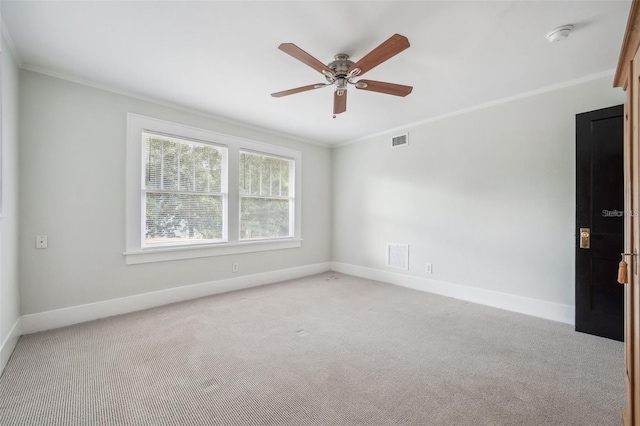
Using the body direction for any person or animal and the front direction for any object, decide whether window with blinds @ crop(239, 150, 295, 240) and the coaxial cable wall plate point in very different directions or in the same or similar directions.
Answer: same or similar directions

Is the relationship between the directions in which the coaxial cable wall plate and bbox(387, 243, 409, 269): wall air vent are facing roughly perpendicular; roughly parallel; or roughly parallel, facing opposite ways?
roughly perpendicular

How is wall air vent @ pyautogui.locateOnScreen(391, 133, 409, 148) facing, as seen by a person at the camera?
facing the viewer and to the left of the viewer

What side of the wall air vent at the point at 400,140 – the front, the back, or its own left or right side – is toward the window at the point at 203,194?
front

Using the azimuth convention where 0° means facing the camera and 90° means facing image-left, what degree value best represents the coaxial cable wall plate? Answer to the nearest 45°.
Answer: approximately 0°

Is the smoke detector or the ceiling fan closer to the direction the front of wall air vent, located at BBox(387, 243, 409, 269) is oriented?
the ceiling fan

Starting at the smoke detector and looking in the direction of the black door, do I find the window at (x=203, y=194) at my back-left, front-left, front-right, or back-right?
back-left

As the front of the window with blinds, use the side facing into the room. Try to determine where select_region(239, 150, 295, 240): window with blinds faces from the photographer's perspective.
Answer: facing the viewer and to the right of the viewer

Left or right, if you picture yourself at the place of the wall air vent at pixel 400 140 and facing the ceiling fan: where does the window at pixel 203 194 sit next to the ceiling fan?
right

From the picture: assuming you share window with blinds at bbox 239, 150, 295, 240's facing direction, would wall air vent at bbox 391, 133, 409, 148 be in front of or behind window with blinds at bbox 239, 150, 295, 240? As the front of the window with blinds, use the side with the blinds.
in front

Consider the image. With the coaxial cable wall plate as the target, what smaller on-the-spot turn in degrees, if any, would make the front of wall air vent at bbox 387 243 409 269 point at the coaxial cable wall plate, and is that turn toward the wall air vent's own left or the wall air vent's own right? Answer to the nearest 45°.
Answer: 0° — it already faces it

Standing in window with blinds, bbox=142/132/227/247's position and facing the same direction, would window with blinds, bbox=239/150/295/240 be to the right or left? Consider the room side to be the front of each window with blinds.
on its left

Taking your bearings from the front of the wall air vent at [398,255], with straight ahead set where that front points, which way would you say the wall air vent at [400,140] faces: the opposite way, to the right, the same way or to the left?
the same way

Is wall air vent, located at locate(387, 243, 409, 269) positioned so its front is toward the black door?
no

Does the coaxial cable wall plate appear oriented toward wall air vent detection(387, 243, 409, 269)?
no

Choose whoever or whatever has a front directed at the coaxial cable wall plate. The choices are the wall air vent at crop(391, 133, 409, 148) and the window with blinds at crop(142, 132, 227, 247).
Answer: the wall air vent

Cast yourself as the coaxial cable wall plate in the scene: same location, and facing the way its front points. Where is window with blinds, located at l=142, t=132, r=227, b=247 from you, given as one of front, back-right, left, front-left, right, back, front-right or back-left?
left

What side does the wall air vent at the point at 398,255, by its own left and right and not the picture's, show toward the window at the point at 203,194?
front

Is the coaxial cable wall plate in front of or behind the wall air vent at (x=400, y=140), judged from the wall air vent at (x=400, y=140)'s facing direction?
in front

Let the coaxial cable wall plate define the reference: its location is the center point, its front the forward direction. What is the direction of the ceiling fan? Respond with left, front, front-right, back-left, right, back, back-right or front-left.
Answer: front-left
